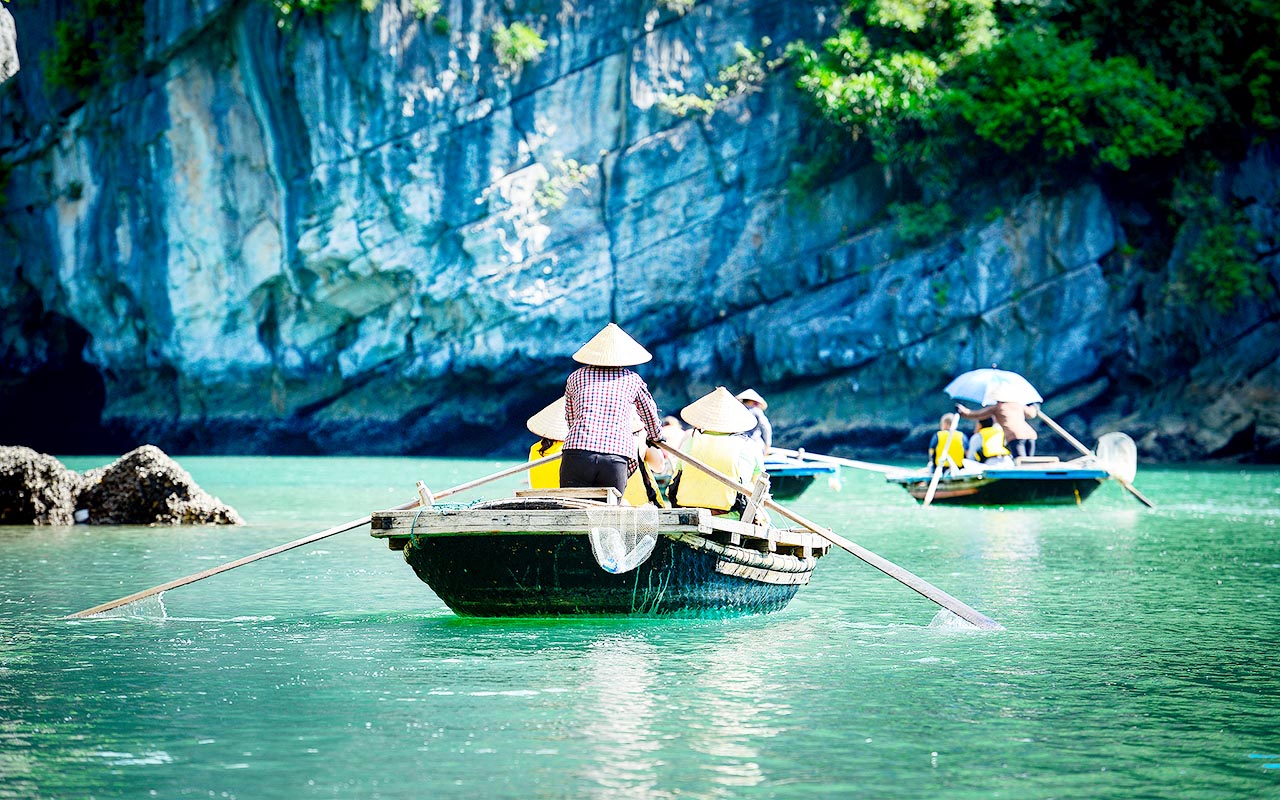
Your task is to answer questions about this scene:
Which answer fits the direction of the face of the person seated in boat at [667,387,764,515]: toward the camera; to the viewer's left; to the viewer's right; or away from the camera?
away from the camera

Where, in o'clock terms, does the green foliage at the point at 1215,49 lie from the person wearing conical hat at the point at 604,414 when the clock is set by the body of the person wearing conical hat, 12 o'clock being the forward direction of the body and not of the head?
The green foliage is roughly at 1 o'clock from the person wearing conical hat.

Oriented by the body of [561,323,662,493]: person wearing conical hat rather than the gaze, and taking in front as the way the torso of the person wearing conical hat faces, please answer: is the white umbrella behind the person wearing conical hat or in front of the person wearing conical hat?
in front

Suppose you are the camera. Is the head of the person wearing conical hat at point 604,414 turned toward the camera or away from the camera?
away from the camera

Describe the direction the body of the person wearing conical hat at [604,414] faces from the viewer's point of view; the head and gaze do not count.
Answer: away from the camera

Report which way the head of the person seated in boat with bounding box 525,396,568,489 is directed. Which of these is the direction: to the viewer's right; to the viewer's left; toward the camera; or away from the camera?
away from the camera

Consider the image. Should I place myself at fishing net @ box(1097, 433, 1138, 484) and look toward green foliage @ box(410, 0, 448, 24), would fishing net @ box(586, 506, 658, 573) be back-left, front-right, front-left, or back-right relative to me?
back-left
